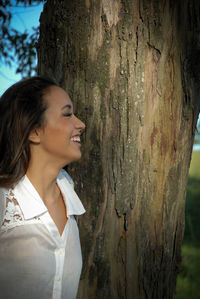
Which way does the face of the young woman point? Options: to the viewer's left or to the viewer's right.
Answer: to the viewer's right

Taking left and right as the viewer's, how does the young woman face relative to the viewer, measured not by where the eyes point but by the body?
facing the viewer and to the right of the viewer
